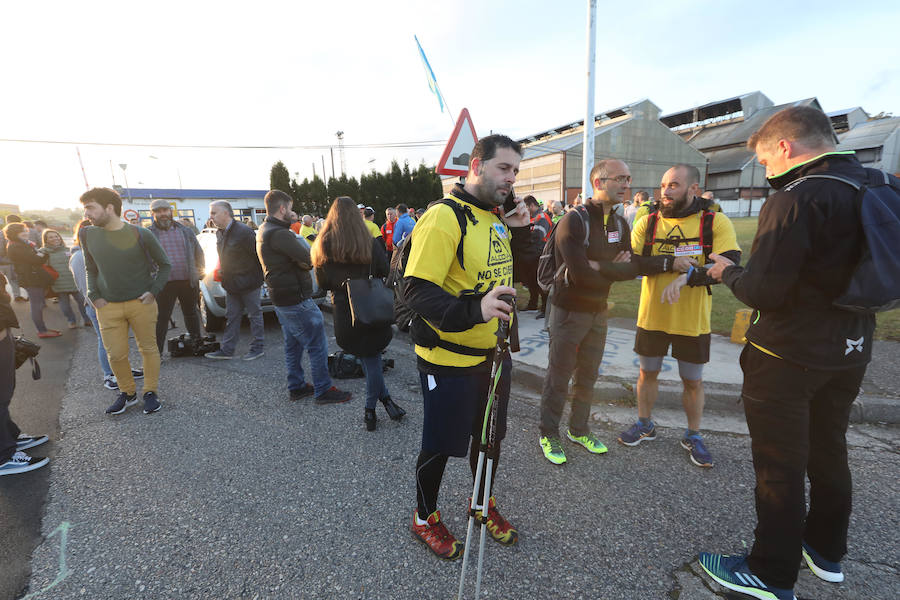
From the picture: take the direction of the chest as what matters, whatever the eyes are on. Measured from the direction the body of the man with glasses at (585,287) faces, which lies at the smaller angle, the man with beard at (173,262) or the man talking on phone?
the man talking on phone

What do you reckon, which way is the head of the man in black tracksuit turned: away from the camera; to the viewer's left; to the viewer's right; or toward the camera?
to the viewer's left

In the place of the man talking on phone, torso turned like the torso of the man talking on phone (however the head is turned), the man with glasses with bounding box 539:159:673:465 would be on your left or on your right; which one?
on your left

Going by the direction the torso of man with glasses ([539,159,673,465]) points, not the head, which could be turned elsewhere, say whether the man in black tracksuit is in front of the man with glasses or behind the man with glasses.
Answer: in front

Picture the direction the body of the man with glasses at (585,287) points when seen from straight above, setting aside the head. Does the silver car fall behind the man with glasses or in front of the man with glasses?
behind

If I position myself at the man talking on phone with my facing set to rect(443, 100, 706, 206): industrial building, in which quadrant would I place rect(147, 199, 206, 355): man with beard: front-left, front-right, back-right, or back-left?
front-left

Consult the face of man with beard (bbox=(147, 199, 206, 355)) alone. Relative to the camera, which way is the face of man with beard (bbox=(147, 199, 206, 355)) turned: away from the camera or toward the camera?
toward the camera

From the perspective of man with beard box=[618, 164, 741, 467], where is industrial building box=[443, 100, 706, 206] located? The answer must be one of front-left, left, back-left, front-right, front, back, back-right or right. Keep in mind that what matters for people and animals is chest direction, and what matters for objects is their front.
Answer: back

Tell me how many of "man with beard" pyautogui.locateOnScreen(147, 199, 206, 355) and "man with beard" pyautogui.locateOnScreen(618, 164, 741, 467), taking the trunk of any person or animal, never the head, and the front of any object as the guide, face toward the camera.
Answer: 2

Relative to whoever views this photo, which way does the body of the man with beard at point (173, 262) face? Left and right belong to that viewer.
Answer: facing the viewer

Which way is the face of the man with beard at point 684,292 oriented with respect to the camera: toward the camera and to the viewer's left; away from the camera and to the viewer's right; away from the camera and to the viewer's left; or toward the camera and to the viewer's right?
toward the camera and to the viewer's left

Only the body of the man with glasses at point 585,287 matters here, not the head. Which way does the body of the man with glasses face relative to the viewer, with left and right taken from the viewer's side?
facing the viewer and to the right of the viewer

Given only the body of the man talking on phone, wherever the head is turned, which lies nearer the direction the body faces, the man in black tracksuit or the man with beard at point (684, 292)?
the man in black tracksuit

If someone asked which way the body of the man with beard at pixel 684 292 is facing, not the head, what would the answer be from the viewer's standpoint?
toward the camera

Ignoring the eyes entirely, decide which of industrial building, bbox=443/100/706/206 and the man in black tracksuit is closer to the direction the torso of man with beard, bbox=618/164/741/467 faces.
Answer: the man in black tracksuit

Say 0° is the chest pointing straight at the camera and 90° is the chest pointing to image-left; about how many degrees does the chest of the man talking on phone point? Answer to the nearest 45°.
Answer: approximately 315°

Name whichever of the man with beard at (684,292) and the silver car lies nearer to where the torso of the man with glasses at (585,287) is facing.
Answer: the man with beard
